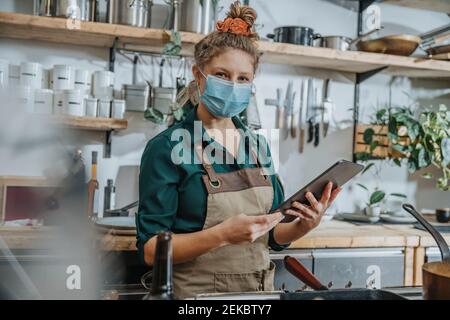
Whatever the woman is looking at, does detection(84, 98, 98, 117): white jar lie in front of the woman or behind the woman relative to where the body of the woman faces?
behind

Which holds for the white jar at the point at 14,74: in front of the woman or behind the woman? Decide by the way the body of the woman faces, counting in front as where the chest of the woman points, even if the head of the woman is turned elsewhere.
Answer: behind

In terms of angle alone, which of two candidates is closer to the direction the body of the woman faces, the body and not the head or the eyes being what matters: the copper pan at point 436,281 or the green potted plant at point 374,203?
the copper pan

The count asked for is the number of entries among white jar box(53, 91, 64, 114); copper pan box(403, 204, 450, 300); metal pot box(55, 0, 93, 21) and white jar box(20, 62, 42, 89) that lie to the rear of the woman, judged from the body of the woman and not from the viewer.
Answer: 3

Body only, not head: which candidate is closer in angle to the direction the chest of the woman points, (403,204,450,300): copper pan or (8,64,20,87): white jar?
the copper pan

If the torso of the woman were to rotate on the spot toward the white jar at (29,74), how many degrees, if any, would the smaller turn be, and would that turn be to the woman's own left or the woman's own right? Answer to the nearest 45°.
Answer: approximately 180°

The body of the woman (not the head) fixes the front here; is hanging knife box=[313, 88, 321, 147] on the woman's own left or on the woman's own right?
on the woman's own left

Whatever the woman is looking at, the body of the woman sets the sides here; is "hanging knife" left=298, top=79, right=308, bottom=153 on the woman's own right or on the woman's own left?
on the woman's own left

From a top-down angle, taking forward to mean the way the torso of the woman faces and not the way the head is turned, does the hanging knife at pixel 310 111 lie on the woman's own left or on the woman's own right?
on the woman's own left

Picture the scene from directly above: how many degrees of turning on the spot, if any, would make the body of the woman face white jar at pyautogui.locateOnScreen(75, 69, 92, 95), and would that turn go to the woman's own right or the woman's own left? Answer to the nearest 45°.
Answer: approximately 180°

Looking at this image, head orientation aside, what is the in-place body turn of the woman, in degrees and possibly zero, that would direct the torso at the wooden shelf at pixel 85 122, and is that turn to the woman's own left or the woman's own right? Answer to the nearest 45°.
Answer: approximately 180°

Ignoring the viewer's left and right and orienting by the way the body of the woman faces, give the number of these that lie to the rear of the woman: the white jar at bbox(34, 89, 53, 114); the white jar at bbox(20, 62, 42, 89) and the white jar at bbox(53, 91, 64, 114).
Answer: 3

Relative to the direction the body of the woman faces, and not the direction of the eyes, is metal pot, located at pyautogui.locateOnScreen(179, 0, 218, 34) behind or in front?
behind

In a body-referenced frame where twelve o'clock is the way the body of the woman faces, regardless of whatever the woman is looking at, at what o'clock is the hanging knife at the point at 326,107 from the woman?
The hanging knife is roughly at 8 o'clock from the woman.

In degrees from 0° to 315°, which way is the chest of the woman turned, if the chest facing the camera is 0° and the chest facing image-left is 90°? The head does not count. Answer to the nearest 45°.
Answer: approximately 315°
